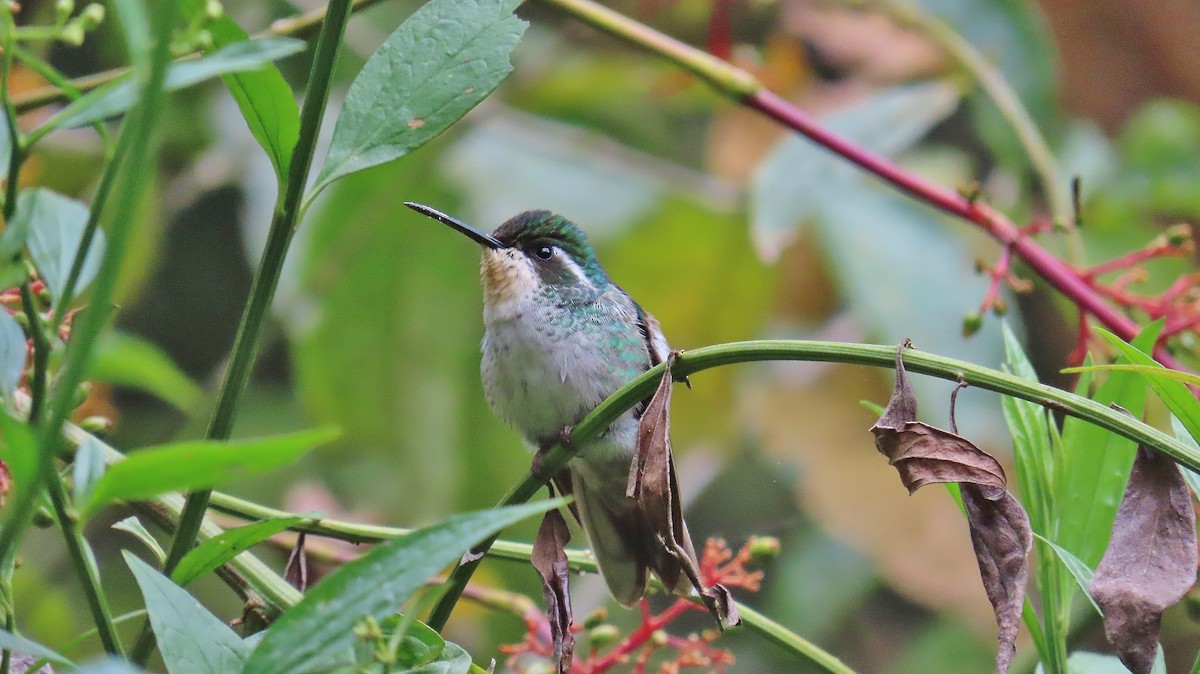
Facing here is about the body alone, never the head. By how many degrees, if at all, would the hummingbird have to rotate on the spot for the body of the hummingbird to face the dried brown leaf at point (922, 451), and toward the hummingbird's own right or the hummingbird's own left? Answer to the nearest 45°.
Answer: approximately 135° to the hummingbird's own left

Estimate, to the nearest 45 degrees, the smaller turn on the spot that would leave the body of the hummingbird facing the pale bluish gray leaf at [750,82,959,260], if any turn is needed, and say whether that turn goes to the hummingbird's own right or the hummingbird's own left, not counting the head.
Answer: approximately 180°

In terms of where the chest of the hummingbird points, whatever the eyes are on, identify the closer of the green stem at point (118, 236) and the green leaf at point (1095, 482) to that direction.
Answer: the green stem

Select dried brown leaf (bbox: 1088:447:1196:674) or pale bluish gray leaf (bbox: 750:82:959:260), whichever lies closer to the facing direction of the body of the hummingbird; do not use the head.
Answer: the dried brown leaf

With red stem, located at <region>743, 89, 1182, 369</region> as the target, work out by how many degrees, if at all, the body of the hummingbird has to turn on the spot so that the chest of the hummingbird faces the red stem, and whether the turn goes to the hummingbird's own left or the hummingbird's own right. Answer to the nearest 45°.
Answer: approximately 135° to the hummingbird's own left

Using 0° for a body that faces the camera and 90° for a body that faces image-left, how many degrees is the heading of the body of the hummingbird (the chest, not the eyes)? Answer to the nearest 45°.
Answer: approximately 45°

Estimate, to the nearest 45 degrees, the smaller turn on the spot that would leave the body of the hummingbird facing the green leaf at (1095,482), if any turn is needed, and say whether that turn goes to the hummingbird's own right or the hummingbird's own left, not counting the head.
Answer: approximately 90° to the hummingbird's own left
